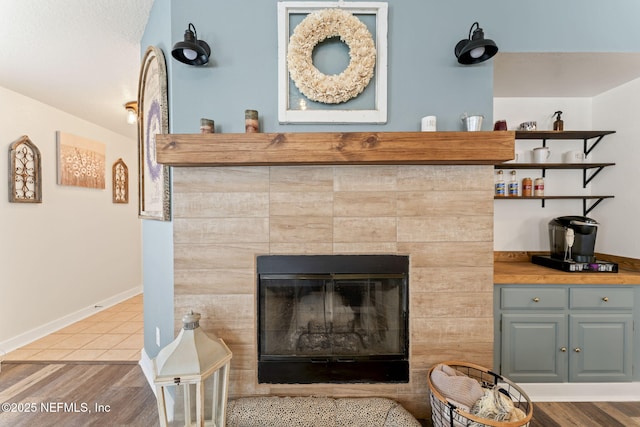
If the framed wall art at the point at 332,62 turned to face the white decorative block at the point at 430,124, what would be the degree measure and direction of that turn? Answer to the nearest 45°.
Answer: approximately 90° to its left

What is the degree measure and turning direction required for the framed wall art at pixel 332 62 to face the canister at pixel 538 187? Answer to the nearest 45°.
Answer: approximately 135° to its left

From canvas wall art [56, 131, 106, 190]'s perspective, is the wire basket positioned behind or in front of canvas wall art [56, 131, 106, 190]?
in front

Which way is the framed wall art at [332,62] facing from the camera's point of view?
toward the camera

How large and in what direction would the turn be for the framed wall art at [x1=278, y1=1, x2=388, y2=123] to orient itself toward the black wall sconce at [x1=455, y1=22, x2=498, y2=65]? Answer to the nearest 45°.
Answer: approximately 90° to its left

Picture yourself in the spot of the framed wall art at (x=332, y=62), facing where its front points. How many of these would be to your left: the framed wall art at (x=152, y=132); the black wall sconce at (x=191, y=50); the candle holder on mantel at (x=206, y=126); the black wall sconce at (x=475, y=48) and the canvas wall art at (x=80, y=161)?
1

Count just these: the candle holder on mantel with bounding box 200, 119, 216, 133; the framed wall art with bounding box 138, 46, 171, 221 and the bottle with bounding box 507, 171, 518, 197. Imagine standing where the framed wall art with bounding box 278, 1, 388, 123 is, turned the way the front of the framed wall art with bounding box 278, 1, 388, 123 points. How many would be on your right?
2

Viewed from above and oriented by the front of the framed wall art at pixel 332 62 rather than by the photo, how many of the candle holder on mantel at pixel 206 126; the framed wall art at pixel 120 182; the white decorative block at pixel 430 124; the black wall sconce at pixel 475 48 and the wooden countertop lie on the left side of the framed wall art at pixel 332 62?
3

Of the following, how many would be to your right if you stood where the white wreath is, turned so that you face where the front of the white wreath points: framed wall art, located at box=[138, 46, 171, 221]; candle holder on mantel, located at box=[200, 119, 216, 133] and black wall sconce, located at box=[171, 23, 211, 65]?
3

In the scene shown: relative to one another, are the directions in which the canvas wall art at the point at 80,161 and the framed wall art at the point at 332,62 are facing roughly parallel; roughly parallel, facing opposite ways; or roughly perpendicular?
roughly perpendicular

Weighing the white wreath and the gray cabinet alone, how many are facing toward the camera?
2

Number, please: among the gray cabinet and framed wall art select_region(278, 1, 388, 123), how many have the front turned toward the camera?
2

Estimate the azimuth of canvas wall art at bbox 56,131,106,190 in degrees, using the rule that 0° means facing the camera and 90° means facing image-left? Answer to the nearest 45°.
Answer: approximately 315°

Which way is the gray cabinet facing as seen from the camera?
toward the camera

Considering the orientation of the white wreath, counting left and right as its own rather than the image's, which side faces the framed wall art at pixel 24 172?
right

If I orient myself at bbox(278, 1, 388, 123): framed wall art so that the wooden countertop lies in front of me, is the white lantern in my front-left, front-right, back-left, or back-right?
back-right
